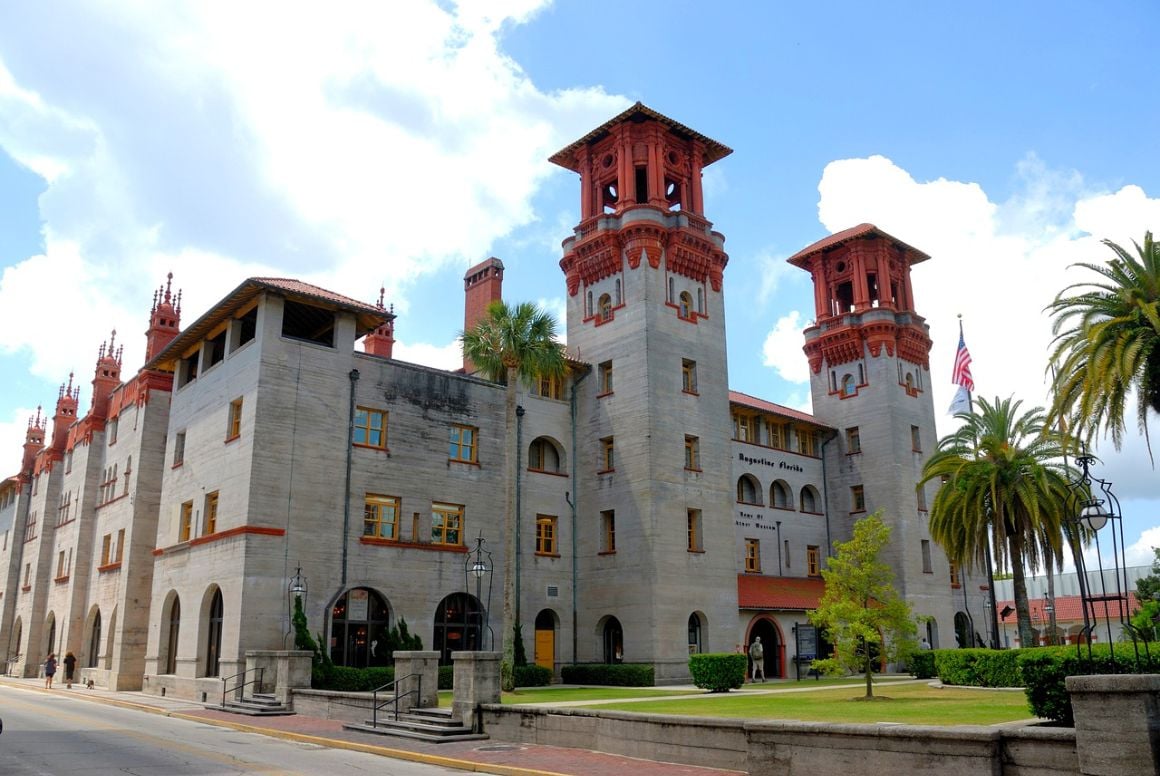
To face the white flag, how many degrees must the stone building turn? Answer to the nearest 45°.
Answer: approximately 45° to its left

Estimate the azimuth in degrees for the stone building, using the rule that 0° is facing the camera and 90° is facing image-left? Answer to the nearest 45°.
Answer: approximately 315°

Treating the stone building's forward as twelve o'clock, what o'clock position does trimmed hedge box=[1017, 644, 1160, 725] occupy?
The trimmed hedge is roughly at 1 o'clock from the stone building.

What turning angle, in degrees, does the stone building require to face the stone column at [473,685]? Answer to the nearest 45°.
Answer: approximately 45° to its right

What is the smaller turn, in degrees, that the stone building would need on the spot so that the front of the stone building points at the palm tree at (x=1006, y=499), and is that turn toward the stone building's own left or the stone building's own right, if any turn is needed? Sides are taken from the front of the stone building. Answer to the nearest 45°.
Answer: approximately 45° to the stone building's own left

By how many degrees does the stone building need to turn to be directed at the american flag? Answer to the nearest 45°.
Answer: approximately 45° to its left

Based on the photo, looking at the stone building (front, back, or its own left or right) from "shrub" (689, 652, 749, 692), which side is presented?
front
